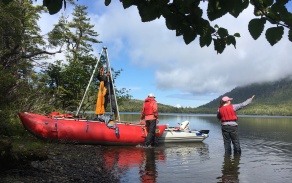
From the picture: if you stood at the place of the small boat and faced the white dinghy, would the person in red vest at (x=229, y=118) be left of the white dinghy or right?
right

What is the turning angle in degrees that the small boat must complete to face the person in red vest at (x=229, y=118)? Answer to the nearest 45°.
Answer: approximately 180°

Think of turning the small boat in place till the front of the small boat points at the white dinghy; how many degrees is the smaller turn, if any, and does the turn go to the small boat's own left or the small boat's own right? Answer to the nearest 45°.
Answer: approximately 135° to the small boat's own right
